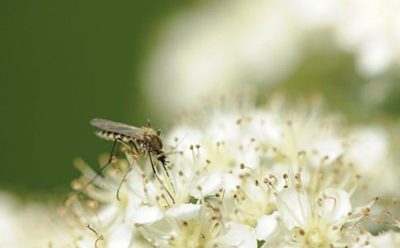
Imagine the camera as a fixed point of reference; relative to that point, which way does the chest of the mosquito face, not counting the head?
to the viewer's right

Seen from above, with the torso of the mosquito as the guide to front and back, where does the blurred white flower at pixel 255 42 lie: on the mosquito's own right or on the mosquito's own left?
on the mosquito's own left

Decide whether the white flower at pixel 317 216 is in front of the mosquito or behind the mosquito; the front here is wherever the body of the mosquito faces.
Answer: in front
